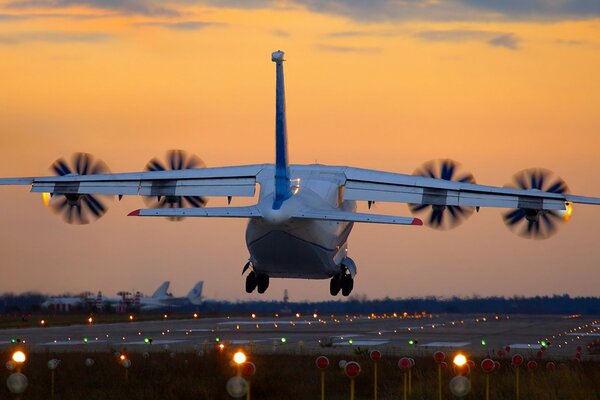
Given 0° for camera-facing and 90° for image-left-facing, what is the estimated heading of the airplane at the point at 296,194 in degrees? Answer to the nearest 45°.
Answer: approximately 180°
